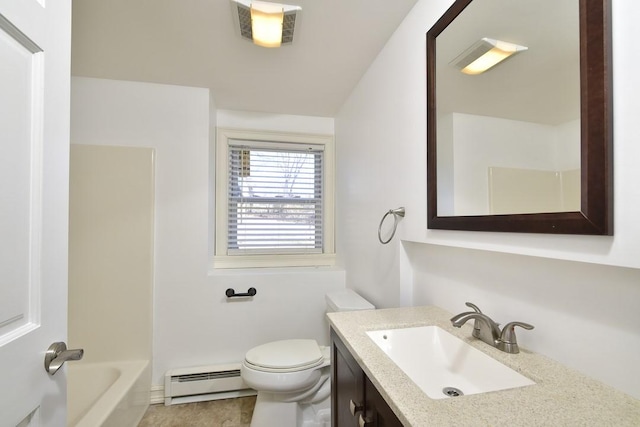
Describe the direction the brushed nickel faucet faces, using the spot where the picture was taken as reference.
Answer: facing the viewer and to the left of the viewer

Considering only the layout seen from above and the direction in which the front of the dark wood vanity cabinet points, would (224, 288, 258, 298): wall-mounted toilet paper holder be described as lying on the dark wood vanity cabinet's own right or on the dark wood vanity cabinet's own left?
on the dark wood vanity cabinet's own right

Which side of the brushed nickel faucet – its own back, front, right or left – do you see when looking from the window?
right

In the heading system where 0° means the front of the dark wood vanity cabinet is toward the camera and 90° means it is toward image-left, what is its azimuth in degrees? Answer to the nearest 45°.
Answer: approximately 90°

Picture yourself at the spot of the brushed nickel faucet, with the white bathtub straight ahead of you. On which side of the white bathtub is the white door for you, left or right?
left

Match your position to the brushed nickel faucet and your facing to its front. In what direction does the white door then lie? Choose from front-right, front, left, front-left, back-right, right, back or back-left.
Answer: front

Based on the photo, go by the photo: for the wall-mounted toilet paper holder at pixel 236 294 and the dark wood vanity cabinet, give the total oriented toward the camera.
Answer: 1

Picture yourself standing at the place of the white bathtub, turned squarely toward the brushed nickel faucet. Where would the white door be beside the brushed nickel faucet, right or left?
right

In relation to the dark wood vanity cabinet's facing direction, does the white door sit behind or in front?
in front

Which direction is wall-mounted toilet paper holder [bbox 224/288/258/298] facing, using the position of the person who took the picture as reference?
facing the viewer

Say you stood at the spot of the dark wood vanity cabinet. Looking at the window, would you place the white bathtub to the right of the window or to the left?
left
